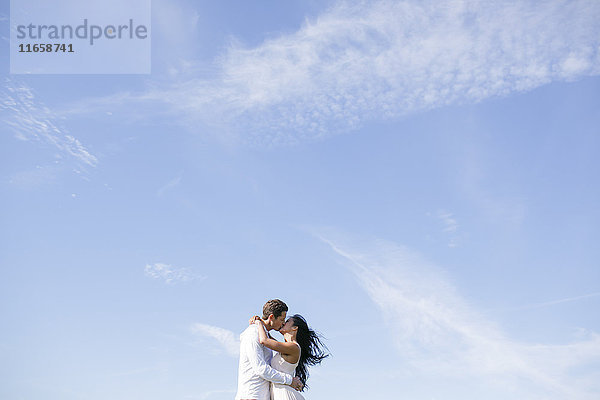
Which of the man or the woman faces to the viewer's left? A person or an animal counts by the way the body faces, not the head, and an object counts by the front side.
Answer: the woman

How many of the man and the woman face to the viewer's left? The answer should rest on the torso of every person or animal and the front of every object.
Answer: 1

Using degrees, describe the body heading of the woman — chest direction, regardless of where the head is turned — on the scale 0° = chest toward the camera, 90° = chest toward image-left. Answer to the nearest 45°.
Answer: approximately 90°

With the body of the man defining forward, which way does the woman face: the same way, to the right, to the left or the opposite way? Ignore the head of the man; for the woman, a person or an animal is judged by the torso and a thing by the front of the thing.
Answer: the opposite way

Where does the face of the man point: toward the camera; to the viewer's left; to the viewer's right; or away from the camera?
to the viewer's right

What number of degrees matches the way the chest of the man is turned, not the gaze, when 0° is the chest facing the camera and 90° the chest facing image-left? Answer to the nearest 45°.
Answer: approximately 270°

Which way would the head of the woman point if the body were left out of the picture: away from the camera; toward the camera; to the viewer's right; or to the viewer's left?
to the viewer's left
